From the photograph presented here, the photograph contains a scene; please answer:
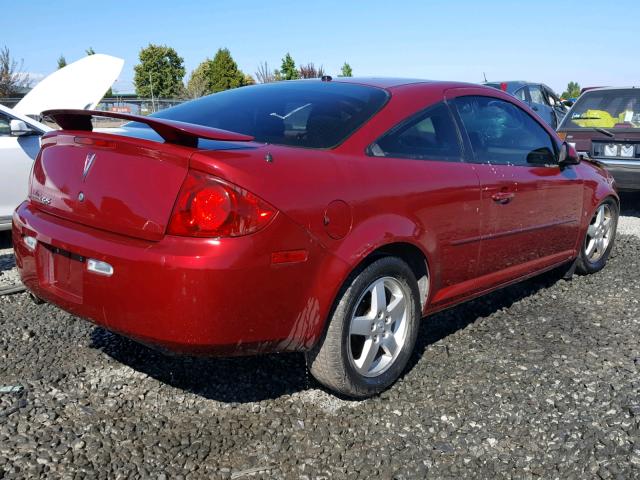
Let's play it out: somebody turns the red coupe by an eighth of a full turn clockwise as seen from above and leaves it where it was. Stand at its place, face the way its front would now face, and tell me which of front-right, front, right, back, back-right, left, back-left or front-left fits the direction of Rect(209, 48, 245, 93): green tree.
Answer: left

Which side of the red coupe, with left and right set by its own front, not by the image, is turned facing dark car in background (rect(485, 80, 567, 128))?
front

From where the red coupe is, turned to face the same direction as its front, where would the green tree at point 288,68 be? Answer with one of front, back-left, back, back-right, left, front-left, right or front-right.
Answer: front-left

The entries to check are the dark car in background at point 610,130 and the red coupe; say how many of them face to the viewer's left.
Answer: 0

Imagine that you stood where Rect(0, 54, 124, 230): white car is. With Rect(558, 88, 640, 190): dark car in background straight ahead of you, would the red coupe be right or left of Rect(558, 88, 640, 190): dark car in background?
right

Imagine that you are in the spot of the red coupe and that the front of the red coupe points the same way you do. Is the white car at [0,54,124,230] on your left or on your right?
on your left

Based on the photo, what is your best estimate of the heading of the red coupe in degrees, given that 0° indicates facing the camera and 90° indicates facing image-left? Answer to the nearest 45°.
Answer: approximately 225°
